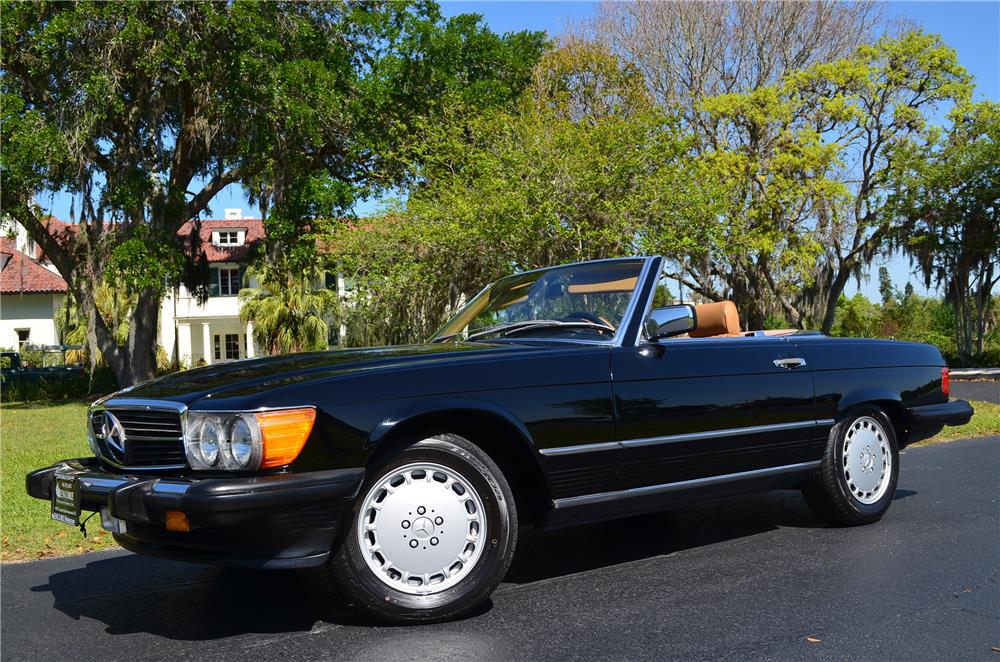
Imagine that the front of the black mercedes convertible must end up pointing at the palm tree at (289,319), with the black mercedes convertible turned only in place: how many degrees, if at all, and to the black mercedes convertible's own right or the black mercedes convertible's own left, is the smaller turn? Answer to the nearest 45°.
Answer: approximately 135° to the black mercedes convertible's own right

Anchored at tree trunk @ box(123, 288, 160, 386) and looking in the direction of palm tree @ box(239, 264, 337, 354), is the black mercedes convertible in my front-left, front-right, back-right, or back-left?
back-right

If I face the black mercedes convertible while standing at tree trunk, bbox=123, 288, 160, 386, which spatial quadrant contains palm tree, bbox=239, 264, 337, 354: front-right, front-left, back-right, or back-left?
back-left

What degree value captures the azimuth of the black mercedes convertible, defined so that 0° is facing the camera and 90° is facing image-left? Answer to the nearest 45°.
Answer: approximately 45°

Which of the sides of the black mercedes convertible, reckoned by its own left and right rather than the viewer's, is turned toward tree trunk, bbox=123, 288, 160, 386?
right
